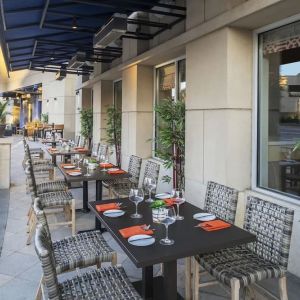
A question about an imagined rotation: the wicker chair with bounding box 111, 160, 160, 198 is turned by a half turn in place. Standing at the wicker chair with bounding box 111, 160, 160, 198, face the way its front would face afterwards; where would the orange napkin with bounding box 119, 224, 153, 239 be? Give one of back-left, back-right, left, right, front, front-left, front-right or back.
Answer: back-right

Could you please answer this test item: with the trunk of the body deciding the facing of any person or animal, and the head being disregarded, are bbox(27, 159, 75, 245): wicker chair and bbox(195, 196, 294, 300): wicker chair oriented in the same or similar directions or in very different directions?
very different directions

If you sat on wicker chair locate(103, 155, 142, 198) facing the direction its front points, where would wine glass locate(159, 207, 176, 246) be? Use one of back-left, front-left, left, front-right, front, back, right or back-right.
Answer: left

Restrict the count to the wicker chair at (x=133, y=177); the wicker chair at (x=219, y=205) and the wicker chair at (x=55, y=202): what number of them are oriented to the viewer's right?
1

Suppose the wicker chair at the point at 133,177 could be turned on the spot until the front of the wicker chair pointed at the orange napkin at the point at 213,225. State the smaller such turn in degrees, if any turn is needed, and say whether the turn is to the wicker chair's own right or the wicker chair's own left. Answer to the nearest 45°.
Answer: approximately 90° to the wicker chair's own left

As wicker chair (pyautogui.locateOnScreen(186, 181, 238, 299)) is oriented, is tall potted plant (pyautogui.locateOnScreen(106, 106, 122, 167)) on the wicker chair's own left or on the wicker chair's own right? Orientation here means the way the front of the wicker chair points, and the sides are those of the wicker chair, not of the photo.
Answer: on the wicker chair's own right

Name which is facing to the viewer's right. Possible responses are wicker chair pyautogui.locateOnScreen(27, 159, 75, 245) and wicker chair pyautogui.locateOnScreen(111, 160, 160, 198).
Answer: wicker chair pyautogui.locateOnScreen(27, 159, 75, 245)

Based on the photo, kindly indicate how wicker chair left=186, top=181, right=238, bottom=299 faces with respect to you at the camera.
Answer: facing the viewer and to the left of the viewer

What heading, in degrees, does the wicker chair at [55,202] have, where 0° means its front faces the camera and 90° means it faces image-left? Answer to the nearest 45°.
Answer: approximately 270°
